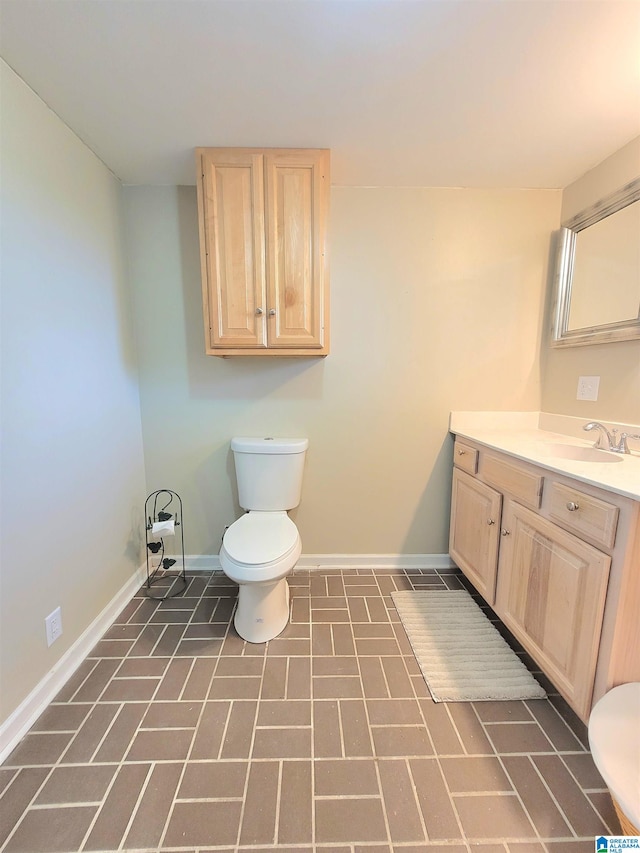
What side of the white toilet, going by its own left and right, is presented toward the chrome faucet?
left

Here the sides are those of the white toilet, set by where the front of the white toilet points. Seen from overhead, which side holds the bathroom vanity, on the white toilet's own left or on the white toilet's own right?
on the white toilet's own left

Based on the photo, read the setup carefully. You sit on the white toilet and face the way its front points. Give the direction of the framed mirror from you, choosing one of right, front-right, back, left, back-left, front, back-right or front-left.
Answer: left

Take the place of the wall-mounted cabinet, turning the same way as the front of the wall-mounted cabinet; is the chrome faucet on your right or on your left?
on your left

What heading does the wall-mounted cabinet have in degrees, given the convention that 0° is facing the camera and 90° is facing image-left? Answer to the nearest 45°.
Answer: approximately 0°

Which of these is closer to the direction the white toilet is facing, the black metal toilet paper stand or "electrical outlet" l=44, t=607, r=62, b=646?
the electrical outlet

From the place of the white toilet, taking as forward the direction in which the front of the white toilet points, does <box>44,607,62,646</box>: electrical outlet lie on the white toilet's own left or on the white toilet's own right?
on the white toilet's own right

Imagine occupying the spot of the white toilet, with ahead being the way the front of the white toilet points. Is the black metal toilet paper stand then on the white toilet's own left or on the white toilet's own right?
on the white toilet's own right

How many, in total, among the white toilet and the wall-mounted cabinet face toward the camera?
2
